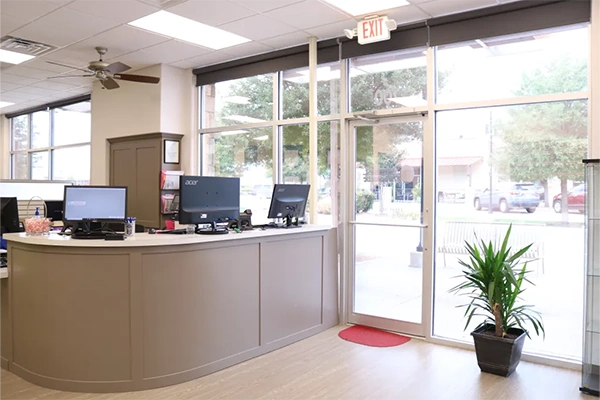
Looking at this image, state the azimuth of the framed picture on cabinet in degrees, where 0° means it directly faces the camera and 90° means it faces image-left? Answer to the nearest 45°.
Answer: approximately 0°

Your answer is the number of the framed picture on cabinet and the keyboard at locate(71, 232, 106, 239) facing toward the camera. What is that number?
2

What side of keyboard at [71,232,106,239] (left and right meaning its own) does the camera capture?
front

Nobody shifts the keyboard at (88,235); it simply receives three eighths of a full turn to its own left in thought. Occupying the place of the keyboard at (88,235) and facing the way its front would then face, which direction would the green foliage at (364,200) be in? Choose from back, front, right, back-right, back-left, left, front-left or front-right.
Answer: front-right

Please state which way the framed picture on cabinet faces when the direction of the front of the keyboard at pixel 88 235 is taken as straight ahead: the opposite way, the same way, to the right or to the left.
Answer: the same way

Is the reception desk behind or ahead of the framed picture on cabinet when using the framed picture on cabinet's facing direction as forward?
ahead

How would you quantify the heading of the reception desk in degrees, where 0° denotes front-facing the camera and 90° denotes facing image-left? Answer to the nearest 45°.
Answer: approximately 315°

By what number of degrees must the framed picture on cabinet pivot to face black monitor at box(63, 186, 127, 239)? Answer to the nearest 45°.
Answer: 0° — it already faces it

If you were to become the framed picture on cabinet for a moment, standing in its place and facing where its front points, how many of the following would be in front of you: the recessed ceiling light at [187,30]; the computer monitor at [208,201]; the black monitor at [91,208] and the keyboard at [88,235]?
4

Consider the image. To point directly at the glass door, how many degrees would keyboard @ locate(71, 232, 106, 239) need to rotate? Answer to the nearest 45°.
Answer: approximately 90° to its left
